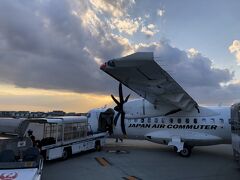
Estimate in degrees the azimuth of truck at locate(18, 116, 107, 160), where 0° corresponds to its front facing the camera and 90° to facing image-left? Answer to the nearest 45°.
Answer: approximately 45°

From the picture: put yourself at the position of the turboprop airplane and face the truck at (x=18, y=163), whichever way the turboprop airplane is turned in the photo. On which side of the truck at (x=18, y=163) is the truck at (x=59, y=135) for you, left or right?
right

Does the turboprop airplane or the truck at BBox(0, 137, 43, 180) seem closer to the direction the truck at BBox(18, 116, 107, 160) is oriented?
the truck

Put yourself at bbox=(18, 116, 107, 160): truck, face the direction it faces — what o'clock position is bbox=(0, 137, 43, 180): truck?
bbox=(0, 137, 43, 180): truck is roughly at 11 o'clock from bbox=(18, 116, 107, 160): truck.
